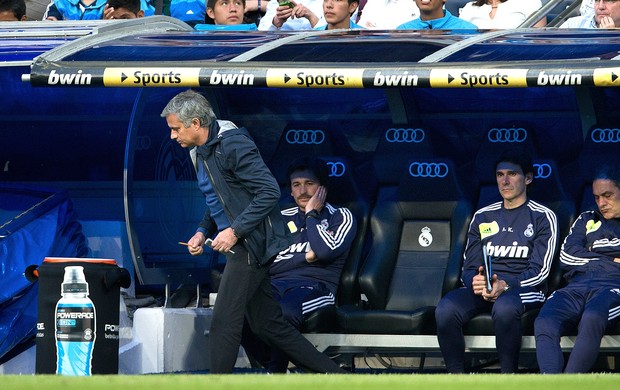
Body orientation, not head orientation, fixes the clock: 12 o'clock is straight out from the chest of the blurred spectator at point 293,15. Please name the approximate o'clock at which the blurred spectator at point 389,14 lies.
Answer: the blurred spectator at point 389,14 is roughly at 9 o'clock from the blurred spectator at point 293,15.

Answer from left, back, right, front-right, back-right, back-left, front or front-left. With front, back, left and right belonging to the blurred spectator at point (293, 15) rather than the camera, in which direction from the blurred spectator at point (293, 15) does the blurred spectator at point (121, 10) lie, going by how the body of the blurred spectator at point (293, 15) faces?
right

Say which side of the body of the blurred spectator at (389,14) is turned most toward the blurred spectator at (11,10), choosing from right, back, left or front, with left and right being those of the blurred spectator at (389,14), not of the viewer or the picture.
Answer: right

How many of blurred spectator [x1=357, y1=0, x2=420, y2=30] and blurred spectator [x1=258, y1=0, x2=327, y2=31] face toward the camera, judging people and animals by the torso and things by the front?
2
